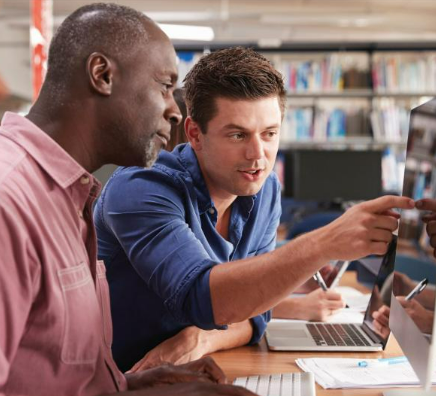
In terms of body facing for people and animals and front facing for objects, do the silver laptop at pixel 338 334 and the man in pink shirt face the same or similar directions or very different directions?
very different directions

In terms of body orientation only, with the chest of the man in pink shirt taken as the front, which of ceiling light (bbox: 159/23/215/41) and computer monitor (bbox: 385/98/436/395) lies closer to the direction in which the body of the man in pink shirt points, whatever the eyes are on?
the computer monitor

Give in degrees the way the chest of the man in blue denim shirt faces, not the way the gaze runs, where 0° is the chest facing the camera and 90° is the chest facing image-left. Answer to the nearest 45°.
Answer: approximately 315°

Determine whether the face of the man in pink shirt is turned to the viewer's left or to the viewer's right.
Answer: to the viewer's right

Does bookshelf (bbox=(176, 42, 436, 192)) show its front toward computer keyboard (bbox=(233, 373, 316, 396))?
yes

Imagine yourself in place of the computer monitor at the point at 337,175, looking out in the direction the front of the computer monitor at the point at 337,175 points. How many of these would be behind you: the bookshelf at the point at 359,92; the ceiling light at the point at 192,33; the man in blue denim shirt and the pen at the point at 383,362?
2
